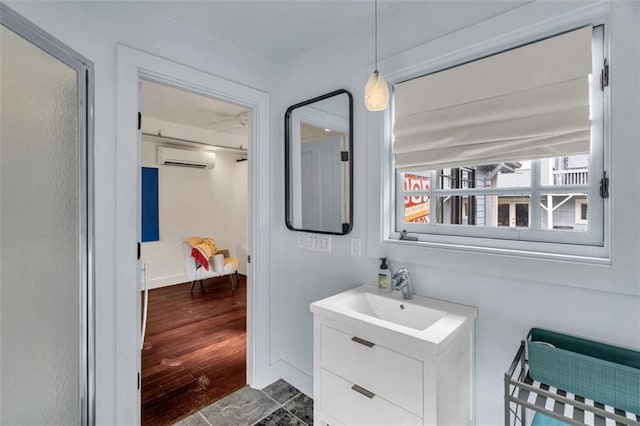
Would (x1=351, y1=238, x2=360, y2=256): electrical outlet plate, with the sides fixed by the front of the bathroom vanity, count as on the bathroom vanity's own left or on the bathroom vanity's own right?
on the bathroom vanity's own right

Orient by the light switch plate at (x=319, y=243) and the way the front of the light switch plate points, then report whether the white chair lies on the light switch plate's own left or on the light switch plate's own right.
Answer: on the light switch plate's own right

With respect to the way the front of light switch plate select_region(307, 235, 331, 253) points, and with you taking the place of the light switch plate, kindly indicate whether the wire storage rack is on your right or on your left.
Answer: on your left

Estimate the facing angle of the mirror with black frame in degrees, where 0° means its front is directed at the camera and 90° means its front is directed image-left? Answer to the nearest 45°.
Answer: approximately 45°

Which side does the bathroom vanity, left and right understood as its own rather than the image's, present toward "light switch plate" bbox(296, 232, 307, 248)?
right

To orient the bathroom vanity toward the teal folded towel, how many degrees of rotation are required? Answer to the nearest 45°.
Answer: approximately 135° to its left
